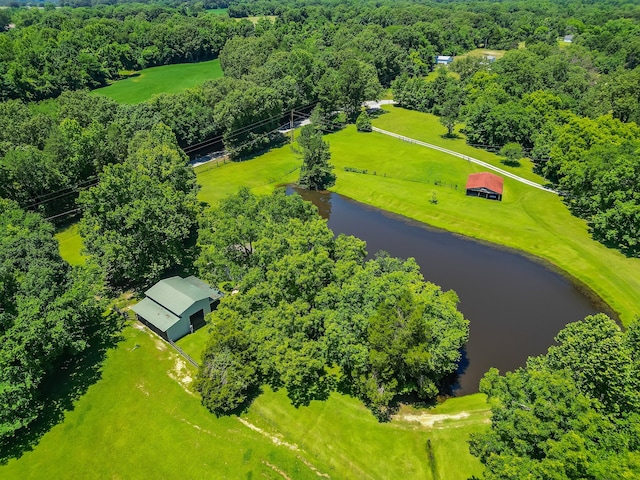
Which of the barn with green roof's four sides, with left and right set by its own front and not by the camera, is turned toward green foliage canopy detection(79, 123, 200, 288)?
back

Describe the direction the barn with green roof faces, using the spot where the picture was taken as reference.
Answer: facing the viewer and to the right of the viewer
